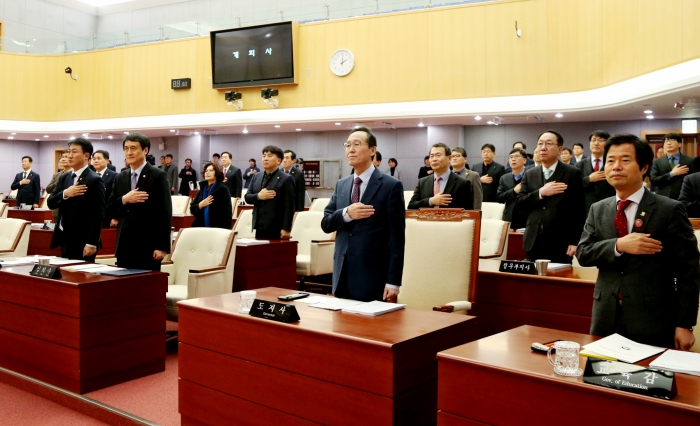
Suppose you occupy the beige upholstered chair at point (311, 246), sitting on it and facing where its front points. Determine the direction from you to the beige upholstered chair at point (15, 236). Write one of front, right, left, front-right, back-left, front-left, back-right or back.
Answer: front-right

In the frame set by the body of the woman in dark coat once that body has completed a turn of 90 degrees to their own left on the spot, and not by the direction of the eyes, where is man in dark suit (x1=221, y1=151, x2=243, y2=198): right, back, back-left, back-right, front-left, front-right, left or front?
back-left

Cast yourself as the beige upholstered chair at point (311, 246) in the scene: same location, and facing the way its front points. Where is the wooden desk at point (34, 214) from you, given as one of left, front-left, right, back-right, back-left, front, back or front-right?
right

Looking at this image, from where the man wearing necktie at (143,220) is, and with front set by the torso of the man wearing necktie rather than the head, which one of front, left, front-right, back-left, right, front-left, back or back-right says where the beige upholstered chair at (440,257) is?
left

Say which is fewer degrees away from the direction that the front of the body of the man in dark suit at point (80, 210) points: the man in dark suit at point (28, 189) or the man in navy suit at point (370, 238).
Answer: the man in navy suit

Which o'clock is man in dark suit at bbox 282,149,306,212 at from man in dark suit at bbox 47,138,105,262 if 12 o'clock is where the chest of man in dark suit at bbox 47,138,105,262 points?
man in dark suit at bbox 282,149,306,212 is roughly at 6 o'clock from man in dark suit at bbox 47,138,105,262.

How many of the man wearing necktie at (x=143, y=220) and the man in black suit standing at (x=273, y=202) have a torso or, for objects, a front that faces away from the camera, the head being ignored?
0

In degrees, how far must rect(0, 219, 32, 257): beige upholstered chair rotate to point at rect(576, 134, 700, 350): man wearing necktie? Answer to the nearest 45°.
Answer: approximately 45° to its left

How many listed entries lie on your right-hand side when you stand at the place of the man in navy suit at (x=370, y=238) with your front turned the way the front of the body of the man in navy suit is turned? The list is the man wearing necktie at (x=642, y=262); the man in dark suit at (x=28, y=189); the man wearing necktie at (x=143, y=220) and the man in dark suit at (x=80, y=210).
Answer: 3

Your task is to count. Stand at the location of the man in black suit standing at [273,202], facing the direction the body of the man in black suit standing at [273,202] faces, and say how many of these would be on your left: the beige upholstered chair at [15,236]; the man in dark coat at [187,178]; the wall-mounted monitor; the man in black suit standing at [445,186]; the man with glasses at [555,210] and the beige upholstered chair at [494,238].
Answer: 3

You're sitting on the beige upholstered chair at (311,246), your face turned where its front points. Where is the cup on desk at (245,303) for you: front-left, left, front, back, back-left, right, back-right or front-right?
front-left

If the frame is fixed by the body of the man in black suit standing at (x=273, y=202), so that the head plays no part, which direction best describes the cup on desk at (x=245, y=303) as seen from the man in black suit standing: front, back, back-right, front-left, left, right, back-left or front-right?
front-left
